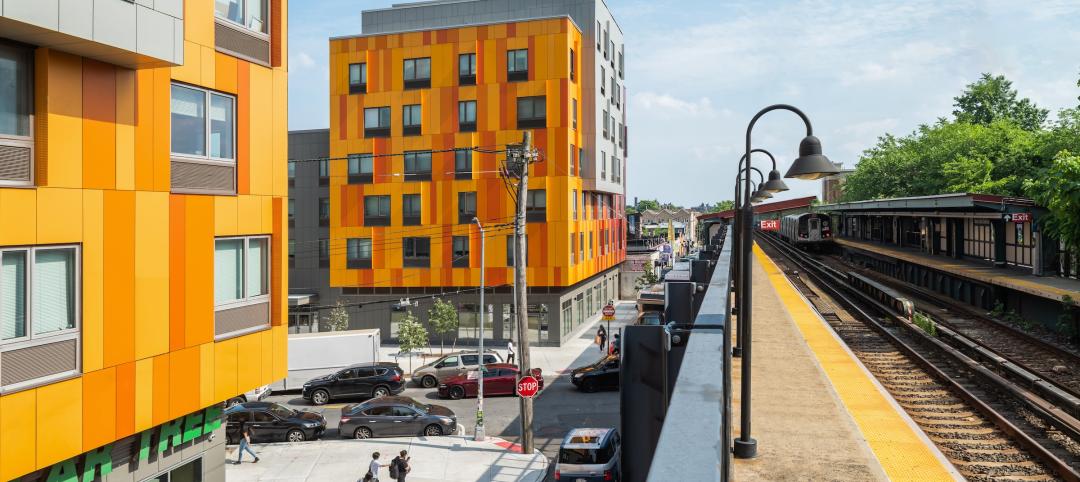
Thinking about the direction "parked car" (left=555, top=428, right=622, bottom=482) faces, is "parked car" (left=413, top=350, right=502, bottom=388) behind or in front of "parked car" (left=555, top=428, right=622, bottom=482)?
in front

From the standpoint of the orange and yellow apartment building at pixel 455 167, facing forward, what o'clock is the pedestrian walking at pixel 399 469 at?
The pedestrian walking is roughly at 12 o'clock from the orange and yellow apartment building.

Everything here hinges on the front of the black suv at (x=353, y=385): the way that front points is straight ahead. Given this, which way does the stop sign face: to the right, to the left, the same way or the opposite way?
to the left

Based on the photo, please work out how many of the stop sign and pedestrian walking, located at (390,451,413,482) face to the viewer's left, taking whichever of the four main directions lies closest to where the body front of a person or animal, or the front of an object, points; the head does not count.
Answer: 0

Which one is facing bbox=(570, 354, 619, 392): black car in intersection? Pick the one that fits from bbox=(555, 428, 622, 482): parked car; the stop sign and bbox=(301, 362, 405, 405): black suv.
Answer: bbox=(555, 428, 622, 482): parked car

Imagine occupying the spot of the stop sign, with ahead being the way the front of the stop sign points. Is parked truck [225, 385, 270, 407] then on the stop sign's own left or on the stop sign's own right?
on the stop sign's own right

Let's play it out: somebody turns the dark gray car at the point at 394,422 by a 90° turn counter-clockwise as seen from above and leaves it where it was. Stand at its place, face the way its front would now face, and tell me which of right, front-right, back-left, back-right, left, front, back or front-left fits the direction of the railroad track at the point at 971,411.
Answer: back-right

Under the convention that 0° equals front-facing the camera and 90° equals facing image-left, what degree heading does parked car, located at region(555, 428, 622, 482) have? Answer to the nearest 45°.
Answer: approximately 180°

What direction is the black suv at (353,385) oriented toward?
to the viewer's left

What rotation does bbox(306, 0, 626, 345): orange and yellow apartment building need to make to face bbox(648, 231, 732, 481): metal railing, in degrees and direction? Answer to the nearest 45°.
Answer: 0° — it already faces it
